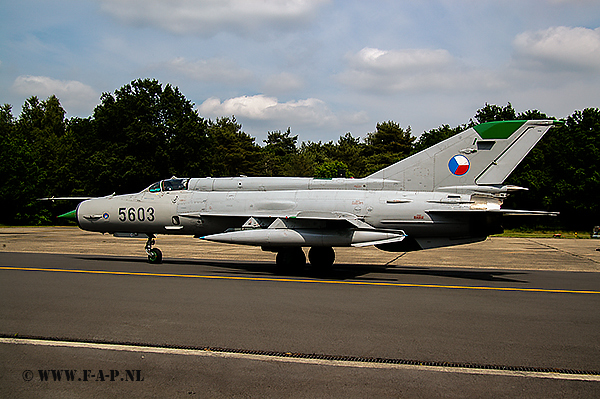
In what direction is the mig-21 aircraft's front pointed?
to the viewer's left
